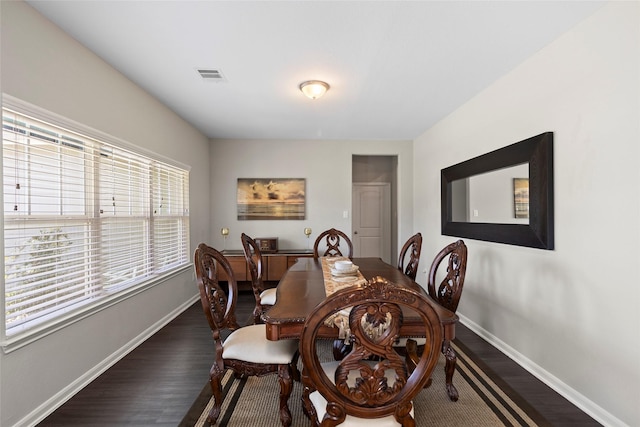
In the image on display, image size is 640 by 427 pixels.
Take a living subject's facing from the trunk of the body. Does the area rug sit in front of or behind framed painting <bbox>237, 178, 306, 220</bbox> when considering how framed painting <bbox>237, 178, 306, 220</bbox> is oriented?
in front

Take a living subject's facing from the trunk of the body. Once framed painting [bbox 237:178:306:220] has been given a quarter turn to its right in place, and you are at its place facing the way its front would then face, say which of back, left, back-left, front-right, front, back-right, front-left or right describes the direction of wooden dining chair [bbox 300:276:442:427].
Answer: left

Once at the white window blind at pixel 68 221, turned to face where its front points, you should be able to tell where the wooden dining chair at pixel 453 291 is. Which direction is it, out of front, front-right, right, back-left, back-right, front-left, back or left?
front

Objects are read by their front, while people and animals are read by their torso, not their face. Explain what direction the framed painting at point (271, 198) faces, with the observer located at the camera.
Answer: facing the viewer

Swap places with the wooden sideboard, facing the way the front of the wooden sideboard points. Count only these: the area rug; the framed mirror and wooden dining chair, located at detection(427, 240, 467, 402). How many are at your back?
0

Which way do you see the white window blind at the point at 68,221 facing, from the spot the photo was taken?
facing the viewer and to the right of the viewer

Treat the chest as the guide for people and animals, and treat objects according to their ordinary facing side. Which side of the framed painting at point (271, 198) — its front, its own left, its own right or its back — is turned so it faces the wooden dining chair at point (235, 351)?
front

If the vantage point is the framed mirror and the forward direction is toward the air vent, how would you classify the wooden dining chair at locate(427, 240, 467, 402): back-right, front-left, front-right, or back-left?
front-left

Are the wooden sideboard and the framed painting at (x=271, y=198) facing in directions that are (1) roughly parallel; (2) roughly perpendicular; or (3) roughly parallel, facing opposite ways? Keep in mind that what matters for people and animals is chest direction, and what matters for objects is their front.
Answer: roughly parallel

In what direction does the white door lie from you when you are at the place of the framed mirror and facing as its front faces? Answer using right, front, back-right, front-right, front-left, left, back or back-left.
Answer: right

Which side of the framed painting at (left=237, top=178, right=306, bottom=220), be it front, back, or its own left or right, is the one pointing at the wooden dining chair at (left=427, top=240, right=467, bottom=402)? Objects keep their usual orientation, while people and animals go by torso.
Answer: front

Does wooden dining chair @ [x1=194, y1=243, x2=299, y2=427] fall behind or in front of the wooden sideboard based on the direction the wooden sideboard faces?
in front

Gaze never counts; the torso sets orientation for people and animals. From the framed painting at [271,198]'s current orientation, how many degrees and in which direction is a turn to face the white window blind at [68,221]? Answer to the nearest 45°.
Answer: approximately 45° to its right

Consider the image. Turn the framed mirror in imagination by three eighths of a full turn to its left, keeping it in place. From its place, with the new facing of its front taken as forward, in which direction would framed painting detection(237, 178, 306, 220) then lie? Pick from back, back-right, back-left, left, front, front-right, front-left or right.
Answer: back

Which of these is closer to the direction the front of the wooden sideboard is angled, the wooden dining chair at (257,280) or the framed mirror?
the wooden dining chair

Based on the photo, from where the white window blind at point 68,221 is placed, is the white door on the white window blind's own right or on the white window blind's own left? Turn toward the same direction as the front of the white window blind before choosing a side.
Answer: on the white window blind's own left

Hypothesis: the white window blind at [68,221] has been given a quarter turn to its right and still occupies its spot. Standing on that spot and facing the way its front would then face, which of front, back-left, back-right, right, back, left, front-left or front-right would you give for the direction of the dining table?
left

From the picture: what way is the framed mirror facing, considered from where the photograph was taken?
facing the viewer and to the left of the viewer

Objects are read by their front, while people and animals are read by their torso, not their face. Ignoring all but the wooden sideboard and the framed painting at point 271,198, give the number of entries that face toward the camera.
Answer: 2

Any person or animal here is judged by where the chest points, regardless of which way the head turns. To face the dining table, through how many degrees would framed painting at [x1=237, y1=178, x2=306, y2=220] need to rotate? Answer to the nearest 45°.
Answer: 0° — it already faces it

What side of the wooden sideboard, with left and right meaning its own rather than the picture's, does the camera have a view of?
front
